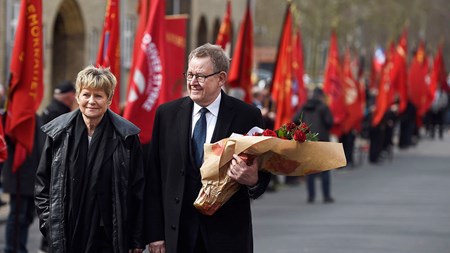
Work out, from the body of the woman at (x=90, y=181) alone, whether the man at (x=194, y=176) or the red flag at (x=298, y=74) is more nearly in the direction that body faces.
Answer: the man

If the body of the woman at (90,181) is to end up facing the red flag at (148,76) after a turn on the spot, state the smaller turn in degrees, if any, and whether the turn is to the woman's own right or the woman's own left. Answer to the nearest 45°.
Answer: approximately 180°

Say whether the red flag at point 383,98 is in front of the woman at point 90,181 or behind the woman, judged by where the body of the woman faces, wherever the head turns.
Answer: behind

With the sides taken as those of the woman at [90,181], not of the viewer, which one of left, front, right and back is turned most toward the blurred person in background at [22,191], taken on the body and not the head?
back

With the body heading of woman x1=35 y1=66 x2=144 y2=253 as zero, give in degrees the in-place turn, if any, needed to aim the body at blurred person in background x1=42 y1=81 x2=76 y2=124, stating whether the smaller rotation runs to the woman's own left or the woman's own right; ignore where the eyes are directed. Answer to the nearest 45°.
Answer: approximately 180°

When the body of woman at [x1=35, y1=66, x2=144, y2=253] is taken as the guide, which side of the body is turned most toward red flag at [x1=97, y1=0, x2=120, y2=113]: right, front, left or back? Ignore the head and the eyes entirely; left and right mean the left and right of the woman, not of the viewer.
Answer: back

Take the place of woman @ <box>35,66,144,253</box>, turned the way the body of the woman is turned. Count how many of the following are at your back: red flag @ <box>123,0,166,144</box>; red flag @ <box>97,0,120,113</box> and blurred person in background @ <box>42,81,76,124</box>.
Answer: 3

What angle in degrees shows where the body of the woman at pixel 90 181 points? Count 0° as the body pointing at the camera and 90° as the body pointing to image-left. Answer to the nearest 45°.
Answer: approximately 0°

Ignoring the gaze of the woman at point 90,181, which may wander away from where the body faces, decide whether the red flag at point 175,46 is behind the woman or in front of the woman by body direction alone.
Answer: behind

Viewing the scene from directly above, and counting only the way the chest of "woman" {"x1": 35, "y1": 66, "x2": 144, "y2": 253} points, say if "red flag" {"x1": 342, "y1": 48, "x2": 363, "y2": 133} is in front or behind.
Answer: behind
